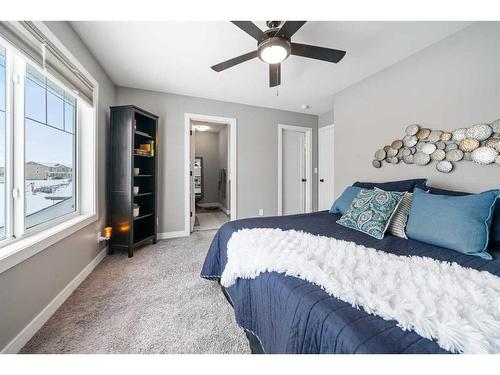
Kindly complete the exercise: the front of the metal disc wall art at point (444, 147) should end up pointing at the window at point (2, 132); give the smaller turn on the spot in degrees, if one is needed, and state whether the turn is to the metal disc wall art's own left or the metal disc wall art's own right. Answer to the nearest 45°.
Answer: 0° — it already faces it

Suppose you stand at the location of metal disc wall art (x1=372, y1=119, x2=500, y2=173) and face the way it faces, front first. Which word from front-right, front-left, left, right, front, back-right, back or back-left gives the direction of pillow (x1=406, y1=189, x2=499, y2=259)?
front-left

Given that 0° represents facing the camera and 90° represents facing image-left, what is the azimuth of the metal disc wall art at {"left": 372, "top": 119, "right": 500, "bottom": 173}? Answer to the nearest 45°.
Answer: approximately 45°

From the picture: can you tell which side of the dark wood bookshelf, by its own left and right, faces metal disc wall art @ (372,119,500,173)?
front

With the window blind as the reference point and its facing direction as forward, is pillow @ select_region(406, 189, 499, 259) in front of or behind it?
in front

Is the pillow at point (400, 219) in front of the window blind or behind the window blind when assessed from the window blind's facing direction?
in front

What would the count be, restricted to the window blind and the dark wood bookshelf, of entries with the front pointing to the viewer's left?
0

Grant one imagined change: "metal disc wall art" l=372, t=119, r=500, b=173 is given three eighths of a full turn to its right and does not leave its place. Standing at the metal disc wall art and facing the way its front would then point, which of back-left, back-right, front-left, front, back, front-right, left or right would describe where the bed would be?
back

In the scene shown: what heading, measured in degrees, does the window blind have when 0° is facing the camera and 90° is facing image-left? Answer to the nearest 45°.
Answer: approximately 315°

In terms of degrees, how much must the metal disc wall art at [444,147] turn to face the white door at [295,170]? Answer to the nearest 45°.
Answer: approximately 90° to its right
